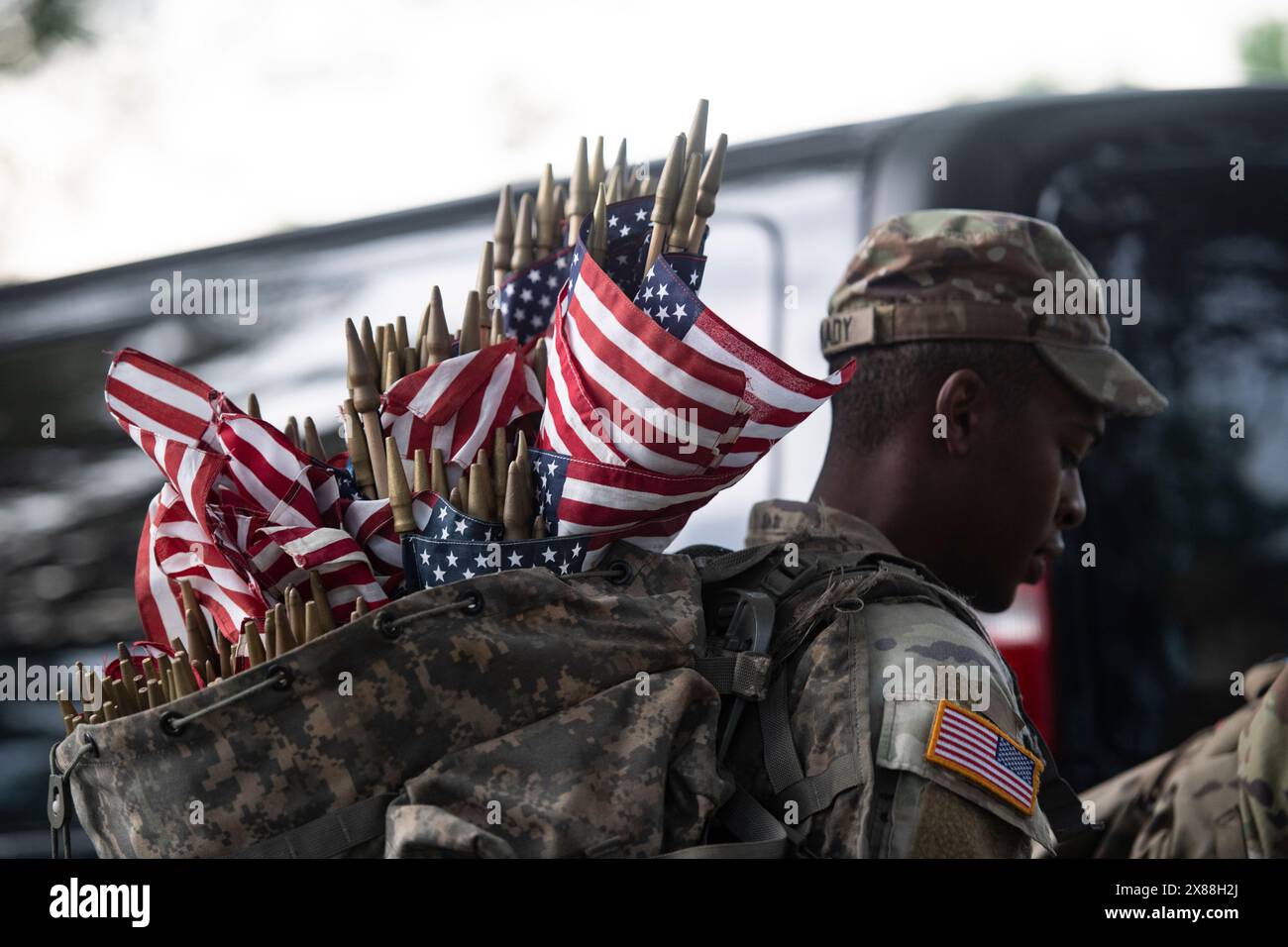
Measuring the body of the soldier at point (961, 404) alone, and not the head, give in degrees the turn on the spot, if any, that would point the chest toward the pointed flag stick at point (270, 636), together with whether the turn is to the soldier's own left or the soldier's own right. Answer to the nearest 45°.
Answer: approximately 135° to the soldier's own right

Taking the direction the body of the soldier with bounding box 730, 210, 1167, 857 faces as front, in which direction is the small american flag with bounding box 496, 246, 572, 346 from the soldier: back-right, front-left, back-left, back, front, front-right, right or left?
back-right

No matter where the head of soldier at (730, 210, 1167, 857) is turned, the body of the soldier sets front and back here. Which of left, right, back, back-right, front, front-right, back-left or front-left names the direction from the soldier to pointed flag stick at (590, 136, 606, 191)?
back-right

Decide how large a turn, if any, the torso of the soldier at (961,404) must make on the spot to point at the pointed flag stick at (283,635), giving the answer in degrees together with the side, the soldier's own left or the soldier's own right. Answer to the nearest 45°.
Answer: approximately 135° to the soldier's own right

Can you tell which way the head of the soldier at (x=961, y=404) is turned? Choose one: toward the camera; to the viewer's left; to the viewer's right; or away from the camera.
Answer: to the viewer's right

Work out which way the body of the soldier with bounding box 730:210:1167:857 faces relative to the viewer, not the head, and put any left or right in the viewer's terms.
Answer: facing to the right of the viewer

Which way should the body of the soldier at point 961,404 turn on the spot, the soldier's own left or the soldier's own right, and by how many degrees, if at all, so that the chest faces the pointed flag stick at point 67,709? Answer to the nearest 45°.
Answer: approximately 135° to the soldier's own right

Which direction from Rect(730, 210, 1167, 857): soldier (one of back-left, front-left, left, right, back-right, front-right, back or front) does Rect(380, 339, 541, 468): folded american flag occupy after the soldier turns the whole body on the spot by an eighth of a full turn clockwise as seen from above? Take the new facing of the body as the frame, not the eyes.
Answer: right

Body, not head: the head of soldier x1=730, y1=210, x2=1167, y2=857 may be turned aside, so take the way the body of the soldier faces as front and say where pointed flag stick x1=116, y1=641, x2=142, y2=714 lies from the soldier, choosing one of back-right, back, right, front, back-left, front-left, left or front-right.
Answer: back-right
